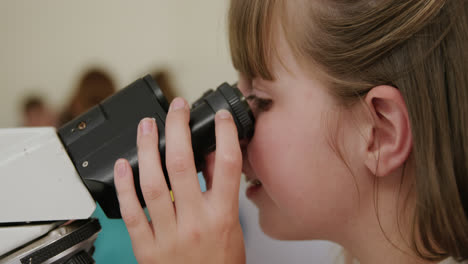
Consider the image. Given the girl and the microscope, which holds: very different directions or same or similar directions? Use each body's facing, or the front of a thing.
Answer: very different directions

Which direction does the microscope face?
to the viewer's right

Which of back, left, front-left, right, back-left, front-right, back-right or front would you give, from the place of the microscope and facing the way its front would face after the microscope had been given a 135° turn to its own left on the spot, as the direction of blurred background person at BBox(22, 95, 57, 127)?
front-right

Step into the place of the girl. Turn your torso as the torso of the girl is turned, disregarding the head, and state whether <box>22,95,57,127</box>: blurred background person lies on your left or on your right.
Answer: on your right

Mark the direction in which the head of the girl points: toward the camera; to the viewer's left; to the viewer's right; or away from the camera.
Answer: to the viewer's left

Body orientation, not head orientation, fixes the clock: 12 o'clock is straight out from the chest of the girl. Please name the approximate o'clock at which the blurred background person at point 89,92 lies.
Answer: The blurred background person is roughly at 2 o'clock from the girl.

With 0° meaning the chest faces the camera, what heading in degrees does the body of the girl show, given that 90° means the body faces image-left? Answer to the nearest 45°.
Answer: approximately 90°
